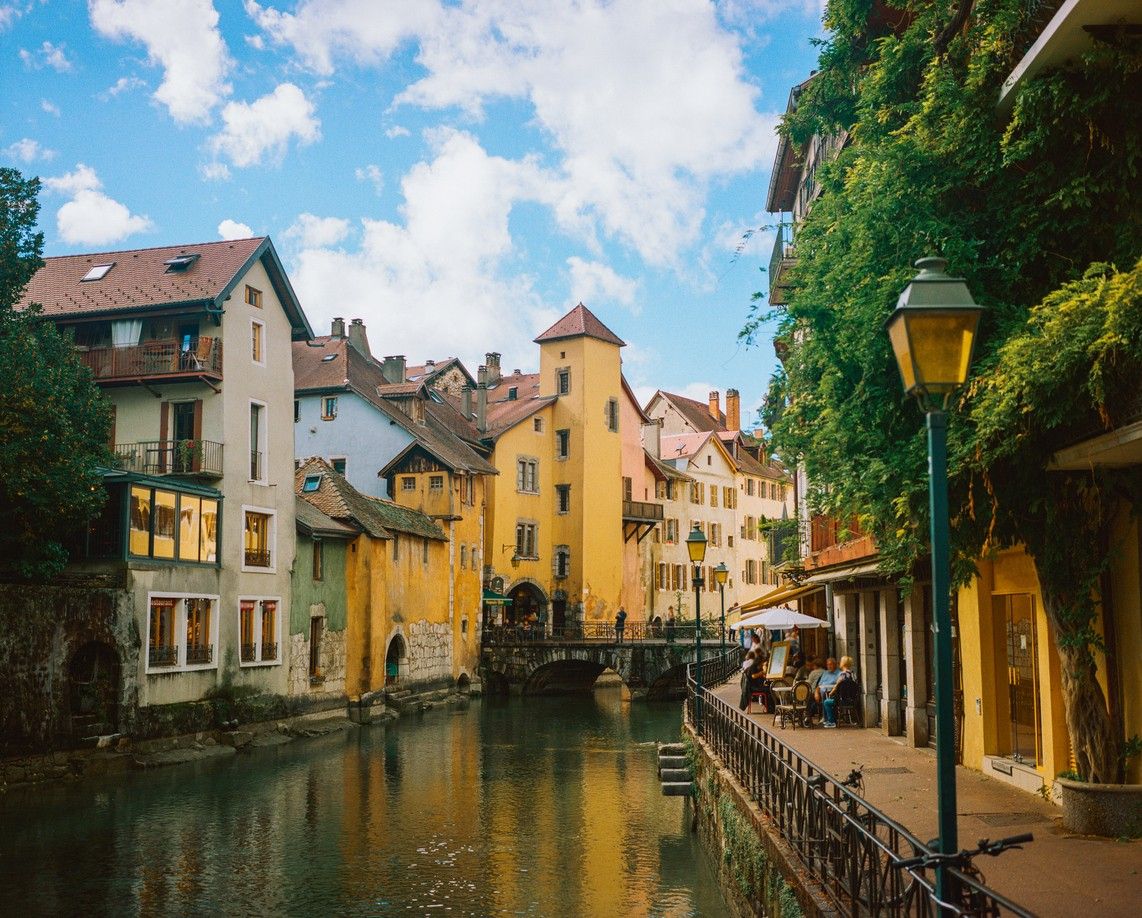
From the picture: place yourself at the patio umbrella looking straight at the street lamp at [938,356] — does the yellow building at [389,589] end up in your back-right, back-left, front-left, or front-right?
back-right

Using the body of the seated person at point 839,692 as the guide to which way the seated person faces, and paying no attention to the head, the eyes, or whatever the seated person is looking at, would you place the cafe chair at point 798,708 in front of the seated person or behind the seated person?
in front

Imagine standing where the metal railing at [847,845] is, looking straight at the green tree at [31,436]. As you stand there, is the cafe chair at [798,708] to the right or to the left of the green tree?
right

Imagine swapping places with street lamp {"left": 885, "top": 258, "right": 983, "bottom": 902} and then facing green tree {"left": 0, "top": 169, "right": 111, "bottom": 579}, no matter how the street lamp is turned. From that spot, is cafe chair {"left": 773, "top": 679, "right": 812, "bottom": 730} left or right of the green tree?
right

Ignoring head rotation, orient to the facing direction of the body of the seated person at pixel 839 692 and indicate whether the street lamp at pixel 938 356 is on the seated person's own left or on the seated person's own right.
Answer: on the seated person's own left

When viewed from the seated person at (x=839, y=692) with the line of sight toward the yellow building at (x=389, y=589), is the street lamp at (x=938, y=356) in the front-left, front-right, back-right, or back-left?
back-left

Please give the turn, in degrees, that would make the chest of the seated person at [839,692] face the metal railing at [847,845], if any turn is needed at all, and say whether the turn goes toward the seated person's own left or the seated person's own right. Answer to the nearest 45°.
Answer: approximately 90° to the seated person's own left

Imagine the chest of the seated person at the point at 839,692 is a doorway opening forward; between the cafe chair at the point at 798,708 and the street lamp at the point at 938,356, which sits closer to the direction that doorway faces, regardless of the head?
the cafe chair

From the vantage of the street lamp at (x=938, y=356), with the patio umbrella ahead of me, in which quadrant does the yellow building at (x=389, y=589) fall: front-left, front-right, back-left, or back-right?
front-left

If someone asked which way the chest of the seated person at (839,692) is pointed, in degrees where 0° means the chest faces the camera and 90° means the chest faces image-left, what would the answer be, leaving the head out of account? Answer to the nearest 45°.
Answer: approximately 90°

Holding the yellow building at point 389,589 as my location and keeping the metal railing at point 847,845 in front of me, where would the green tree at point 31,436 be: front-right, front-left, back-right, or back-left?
front-right

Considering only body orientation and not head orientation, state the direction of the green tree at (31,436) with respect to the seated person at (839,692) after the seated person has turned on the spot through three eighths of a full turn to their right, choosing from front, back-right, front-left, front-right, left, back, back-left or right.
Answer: back-left

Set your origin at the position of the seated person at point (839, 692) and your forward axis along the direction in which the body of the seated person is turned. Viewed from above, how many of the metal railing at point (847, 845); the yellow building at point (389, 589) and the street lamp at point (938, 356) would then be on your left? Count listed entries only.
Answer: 2

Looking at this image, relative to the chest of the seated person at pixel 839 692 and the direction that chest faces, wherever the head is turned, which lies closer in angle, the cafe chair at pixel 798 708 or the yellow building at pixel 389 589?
the cafe chair

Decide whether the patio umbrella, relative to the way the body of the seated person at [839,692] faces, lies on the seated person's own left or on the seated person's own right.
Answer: on the seated person's own right

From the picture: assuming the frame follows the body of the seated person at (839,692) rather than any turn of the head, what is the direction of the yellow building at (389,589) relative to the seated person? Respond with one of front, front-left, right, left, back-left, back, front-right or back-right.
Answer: front-right

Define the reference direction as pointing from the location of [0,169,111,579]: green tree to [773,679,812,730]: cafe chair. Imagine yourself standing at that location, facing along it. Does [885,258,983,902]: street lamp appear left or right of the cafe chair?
right
